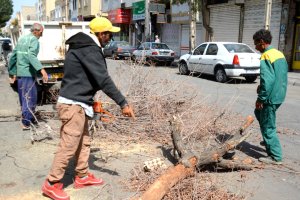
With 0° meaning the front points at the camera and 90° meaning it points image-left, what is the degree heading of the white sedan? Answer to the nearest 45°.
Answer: approximately 135°

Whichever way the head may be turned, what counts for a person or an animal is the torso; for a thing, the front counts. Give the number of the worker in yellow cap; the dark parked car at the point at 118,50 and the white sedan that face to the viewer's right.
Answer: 1

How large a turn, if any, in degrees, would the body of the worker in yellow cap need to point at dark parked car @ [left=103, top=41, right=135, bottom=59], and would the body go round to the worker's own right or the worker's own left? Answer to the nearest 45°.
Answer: approximately 90° to the worker's own left

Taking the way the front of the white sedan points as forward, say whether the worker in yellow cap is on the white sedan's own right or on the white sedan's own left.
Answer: on the white sedan's own left

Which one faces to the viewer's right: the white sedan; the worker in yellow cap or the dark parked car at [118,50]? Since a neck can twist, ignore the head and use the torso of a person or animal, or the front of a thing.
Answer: the worker in yellow cap

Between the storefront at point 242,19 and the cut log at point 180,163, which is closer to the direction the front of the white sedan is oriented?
the storefront

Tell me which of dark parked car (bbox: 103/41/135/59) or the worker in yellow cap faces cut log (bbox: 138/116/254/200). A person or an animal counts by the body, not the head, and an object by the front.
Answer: the worker in yellow cap

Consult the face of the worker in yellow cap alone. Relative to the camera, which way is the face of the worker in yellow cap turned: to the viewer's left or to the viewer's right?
to the viewer's right

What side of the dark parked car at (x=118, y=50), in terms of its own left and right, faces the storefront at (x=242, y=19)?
back

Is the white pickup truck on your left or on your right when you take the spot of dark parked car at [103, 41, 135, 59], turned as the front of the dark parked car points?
on your left

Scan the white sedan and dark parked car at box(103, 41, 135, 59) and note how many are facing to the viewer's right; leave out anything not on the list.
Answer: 0

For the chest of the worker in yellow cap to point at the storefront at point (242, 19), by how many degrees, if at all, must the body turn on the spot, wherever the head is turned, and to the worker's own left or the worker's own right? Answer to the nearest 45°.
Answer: approximately 45° to the worker's own left
